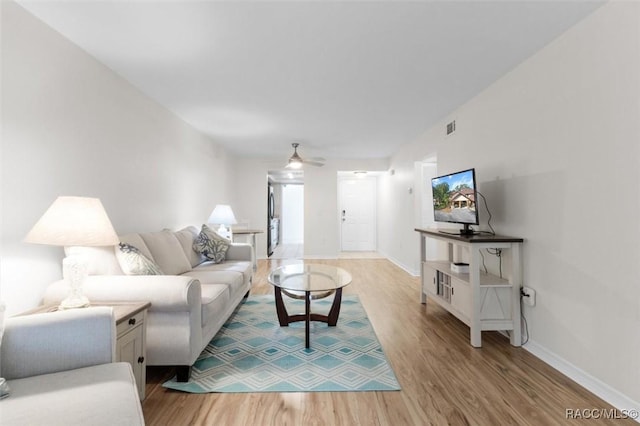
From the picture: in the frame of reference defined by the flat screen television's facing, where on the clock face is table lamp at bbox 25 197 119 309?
The table lamp is roughly at 12 o'clock from the flat screen television.

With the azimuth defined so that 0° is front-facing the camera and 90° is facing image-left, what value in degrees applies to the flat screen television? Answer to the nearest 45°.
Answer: approximately 45°

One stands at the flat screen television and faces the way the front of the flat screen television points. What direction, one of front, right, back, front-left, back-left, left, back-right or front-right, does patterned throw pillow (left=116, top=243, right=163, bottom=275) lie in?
front

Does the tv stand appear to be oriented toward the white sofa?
yes

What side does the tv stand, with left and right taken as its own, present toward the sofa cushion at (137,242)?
front

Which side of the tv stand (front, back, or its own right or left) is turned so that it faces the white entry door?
right

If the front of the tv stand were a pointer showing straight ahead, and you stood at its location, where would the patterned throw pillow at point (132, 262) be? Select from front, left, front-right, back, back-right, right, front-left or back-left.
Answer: front

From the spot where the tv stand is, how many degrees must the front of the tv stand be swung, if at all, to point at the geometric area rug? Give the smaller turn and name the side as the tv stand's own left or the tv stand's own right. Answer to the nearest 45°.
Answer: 0° — it already faces it

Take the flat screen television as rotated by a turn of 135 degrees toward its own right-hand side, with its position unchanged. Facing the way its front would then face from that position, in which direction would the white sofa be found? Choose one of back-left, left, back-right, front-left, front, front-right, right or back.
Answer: back-left

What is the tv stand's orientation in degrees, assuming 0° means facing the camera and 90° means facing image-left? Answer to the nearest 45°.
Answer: approximately 45°

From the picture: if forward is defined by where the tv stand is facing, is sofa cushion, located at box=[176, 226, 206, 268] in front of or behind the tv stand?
in front

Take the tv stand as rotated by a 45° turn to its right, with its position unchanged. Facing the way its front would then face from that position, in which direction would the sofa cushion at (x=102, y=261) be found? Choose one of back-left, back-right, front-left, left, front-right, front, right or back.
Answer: front-left

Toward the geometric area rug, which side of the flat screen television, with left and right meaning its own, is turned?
front
